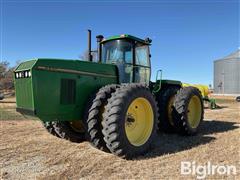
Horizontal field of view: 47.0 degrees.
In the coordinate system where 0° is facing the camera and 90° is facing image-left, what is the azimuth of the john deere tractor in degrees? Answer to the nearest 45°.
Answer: approximately 45°
